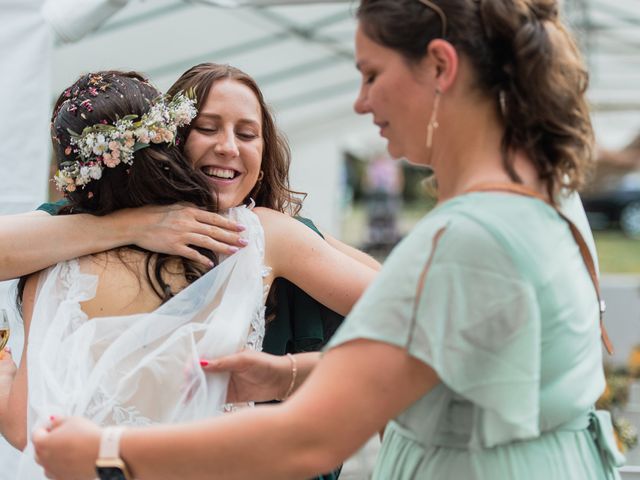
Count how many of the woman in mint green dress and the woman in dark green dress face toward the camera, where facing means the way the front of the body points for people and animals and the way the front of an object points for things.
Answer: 1

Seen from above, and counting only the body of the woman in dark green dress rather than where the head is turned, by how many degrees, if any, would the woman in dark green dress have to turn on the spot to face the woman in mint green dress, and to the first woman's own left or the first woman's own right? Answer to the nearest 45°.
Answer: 0° — they already face them

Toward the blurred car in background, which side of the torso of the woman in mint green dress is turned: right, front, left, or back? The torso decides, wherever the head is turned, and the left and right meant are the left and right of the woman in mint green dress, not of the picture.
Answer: right

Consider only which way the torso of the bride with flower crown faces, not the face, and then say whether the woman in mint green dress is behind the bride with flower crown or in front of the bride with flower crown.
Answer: behind

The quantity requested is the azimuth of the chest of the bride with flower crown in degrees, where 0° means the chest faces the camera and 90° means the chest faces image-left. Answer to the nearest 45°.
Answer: approximately 180°

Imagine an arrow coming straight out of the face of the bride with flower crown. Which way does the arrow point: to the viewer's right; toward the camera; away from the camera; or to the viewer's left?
away from the camera

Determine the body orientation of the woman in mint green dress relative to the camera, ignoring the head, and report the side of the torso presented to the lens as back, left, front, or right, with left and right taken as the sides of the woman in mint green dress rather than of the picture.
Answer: left

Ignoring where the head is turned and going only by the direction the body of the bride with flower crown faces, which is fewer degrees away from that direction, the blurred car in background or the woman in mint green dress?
the blurred car in background

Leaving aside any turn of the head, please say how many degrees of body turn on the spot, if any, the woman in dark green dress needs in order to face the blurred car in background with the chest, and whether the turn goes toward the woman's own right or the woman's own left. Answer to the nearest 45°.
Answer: approximately 135° to the woman's own left

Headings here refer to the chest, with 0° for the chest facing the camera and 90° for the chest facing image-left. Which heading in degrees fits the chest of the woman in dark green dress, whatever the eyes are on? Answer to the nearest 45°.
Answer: approximately 0°

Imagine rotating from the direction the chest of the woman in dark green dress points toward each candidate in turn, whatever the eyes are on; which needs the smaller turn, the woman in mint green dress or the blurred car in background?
the woman in mint green dress

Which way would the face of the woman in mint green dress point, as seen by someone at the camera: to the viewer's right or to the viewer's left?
to the viewer's left

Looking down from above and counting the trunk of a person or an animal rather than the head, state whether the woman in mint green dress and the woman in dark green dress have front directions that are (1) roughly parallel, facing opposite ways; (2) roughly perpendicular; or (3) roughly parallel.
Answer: roughly perpendicular
